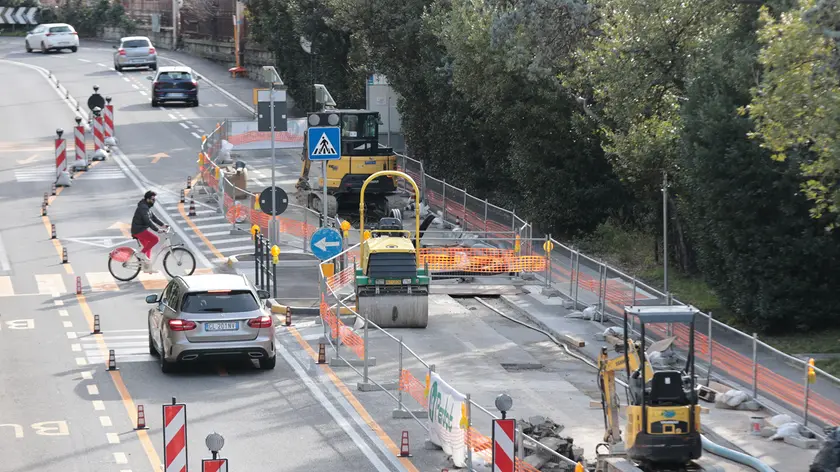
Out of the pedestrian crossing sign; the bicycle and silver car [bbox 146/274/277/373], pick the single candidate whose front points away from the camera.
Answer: the silver car

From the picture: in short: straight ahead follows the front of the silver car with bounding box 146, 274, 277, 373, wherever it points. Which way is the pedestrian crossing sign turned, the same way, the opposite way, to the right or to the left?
the opposite way

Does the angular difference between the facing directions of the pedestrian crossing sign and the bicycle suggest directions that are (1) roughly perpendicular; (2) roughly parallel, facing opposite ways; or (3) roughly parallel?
roughly perpendicular

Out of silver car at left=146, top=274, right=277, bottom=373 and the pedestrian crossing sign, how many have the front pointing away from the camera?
1

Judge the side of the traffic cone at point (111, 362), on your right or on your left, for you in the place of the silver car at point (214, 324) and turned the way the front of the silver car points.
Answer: on your left

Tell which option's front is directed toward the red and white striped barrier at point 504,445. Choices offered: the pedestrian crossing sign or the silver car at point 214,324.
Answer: the pedestrian crossing sign

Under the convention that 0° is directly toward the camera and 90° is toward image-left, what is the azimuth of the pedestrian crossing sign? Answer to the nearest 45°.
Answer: approximately 0°

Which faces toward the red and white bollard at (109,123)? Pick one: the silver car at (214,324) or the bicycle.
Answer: the silver car

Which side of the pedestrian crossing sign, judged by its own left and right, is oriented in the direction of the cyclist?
right

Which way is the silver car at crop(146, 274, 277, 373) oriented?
away from the camera

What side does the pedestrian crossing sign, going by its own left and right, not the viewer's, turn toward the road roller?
front

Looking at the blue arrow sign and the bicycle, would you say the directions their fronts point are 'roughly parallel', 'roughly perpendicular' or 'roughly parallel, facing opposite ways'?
roughly perpendicular

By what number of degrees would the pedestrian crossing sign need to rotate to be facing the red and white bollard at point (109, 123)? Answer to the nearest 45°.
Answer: approximately 180°

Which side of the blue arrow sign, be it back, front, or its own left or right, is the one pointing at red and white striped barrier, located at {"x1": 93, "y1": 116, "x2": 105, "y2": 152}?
back
